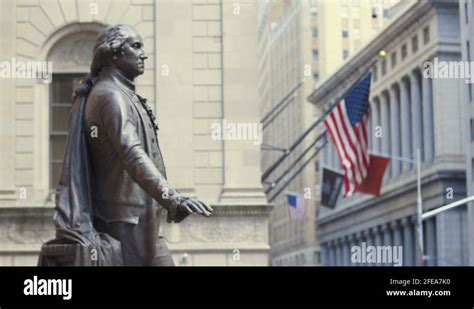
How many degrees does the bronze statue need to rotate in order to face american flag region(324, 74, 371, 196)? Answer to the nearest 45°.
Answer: approximately 90° to its left

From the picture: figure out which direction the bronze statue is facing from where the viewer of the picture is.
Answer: facing to the right of the viewer
